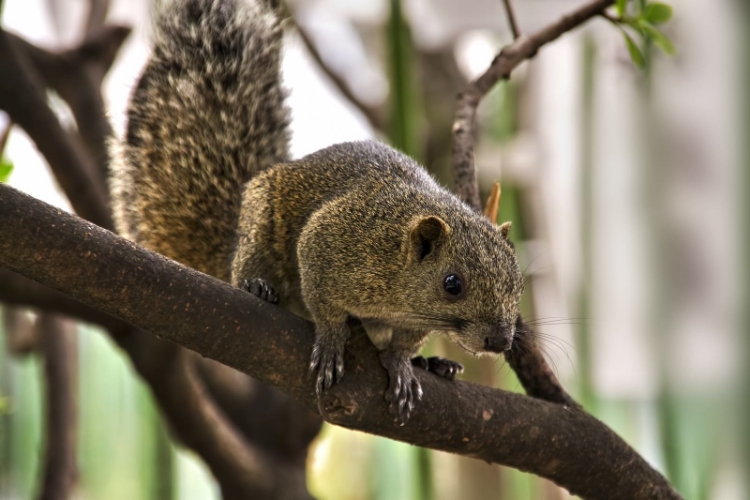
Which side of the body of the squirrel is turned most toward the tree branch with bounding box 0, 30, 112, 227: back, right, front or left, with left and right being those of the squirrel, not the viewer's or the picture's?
back

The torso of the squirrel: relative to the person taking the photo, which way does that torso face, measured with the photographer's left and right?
facing the viewer and to the right of the viewer
